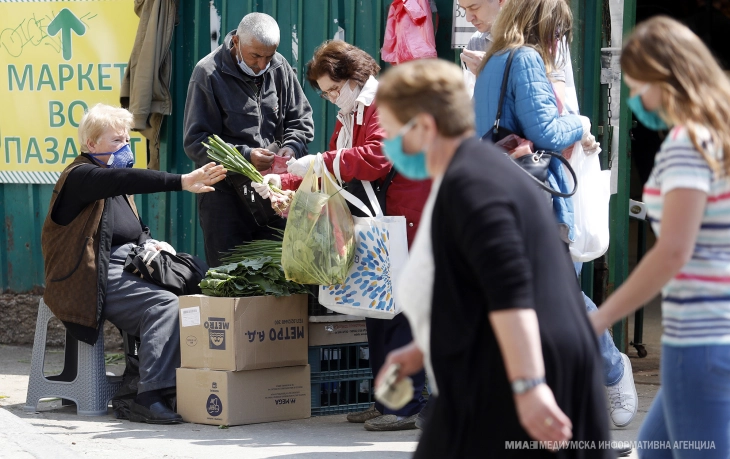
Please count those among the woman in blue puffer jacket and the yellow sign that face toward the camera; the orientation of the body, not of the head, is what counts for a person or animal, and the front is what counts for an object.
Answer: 1

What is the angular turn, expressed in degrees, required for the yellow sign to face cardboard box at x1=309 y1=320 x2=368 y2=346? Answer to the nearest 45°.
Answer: approximately 45° to its left

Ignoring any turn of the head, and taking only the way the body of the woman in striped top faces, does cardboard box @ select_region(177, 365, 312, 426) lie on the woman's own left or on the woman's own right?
on the woman's own right

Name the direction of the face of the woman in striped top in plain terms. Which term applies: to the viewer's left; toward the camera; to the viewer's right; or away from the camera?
to the viewer's left

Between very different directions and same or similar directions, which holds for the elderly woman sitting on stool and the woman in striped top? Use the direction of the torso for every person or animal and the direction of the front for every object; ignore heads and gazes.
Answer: very different directions

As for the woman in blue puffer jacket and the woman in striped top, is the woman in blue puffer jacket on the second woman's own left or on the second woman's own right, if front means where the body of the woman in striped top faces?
on the second woman's own right

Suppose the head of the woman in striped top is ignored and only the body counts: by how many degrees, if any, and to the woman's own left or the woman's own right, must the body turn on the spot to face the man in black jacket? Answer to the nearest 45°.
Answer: approximately 45° to the woman's own right

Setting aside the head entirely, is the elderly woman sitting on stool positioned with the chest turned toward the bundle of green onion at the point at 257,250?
yes

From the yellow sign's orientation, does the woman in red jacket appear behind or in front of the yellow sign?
in front

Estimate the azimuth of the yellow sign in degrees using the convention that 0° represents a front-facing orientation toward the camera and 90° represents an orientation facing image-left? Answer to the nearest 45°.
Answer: approximately 0°

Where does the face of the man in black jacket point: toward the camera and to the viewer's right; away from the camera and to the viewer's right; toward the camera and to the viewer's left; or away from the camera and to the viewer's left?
toward the camera and to the viewer's right

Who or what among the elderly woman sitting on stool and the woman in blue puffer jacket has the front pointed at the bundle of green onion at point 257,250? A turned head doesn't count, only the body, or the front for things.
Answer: the elderly woman sitting on stool

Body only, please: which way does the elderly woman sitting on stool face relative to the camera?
to the viewer's right

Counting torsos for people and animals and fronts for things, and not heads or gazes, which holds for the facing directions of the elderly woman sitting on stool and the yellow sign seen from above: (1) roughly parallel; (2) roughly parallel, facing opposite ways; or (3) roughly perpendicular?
roughly perpendicular

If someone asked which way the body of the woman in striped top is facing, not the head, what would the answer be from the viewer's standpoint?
to the viewer's left
